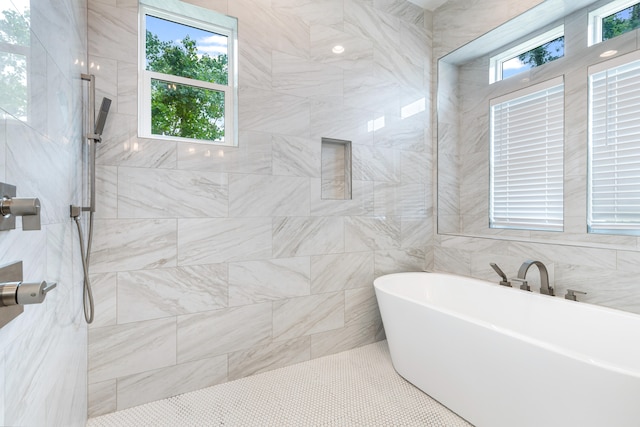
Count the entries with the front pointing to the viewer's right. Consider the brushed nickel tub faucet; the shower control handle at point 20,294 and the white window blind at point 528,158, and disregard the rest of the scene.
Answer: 1

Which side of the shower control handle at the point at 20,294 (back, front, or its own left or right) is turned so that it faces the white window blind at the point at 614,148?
front

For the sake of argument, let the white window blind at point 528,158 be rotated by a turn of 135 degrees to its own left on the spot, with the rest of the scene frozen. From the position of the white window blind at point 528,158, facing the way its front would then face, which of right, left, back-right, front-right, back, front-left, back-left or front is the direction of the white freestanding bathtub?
right

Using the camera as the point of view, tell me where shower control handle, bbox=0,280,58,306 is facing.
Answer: facing to the right of the viewer

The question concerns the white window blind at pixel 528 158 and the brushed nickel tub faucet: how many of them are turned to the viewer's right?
0

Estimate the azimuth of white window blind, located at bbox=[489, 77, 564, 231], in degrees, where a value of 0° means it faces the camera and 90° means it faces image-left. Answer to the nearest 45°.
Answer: approximately 45°

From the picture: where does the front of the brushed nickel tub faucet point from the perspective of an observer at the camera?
facing the viewer and to the left of the viewer

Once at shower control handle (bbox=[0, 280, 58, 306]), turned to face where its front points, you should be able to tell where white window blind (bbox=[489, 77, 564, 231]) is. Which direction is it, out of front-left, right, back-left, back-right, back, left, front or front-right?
front
